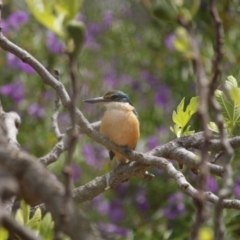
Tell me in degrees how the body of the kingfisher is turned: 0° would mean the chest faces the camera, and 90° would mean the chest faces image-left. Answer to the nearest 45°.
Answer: approximately 45°

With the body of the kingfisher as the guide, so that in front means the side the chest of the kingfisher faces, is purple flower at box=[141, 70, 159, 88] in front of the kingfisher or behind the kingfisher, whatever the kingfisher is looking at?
behind

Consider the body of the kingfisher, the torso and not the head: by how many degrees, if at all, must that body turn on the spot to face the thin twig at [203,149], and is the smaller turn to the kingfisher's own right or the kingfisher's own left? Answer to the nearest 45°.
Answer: approximately 45° to the kingfisher's own left

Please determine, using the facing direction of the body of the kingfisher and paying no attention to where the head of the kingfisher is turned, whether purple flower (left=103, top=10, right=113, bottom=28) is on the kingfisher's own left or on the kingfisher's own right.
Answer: on the kingfisher's own right

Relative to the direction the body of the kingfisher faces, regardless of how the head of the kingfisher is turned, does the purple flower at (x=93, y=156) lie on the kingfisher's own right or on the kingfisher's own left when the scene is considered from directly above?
on the kingfisher's own right

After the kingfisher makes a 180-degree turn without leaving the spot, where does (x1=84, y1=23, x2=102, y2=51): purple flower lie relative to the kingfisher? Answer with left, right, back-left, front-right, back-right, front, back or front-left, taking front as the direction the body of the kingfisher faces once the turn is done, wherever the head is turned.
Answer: front-left
